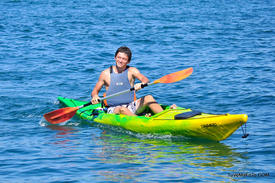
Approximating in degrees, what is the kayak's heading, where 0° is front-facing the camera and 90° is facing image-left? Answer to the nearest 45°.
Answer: approximately 315°
